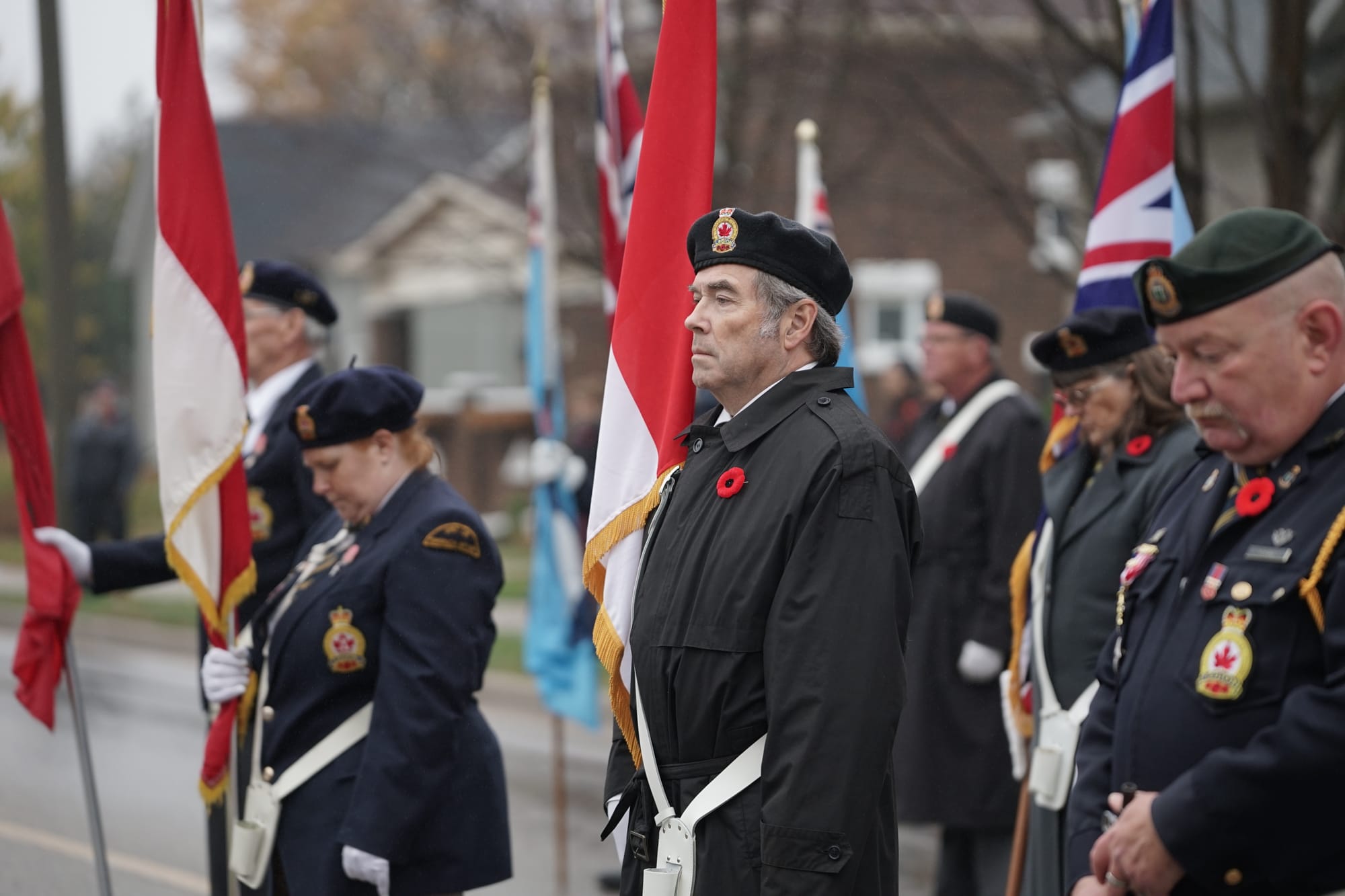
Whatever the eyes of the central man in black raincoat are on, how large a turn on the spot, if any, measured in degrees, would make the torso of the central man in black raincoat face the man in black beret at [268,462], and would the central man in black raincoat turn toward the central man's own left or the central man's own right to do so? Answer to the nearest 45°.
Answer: approximately 90° to the central man's own right

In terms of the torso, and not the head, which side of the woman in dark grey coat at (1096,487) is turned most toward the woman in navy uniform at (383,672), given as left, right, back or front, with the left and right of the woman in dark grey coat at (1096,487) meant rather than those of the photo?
front

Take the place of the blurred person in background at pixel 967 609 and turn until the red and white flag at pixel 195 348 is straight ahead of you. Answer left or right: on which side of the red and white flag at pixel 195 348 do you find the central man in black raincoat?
left

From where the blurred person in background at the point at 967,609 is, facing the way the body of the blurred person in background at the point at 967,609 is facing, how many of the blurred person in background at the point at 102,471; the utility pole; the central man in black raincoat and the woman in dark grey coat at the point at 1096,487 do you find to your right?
2

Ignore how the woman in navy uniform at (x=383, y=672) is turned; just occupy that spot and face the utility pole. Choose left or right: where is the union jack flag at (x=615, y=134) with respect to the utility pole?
right

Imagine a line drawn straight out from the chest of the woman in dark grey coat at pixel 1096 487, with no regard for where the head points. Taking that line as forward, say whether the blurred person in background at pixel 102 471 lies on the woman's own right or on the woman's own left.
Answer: on the woman's own right

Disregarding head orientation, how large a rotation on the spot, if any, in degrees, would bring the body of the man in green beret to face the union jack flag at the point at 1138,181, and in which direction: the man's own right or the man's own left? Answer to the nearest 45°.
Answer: approximately 135° to the man's own right

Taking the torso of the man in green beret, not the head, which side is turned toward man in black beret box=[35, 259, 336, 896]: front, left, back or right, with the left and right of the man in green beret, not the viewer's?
right

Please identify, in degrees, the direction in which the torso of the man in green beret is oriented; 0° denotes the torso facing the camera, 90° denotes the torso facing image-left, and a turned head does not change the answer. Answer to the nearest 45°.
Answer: approximately 45°

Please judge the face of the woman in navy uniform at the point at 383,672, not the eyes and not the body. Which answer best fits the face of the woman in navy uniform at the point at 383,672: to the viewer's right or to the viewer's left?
to the viewer's left

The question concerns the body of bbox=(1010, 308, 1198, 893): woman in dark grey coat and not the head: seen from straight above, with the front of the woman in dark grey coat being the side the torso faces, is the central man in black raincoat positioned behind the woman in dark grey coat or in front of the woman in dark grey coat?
in front

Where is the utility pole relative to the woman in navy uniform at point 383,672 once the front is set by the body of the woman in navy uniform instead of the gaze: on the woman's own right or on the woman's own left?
on the woman's own right
